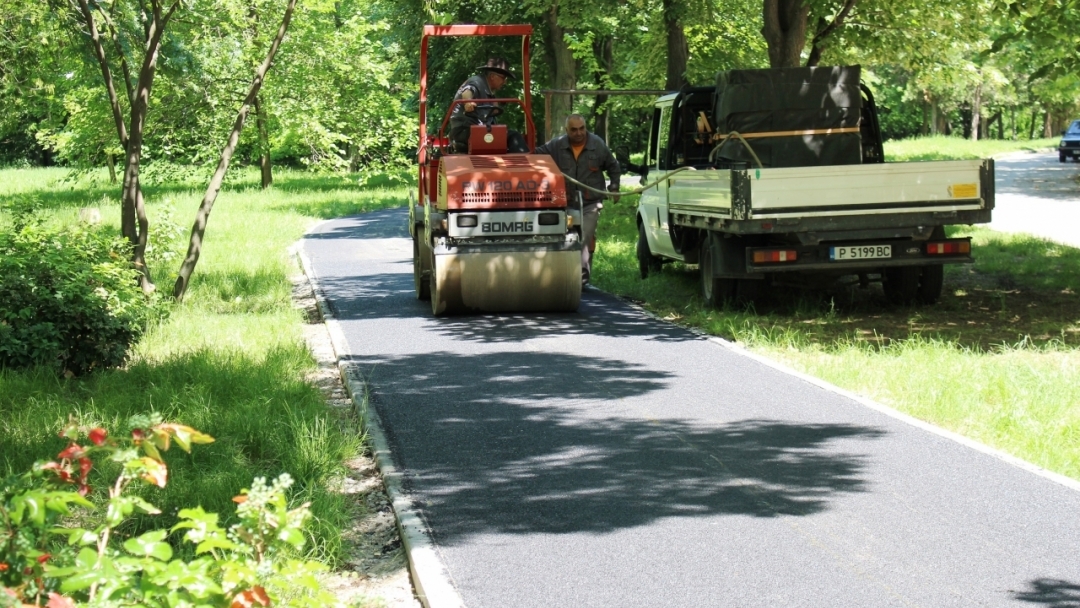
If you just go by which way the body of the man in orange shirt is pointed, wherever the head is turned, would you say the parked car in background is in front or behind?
behind

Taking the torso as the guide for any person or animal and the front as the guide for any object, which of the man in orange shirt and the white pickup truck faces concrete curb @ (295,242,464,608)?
the man in orange shirt

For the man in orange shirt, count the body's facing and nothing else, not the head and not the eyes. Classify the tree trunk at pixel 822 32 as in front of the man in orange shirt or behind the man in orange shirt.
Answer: behind

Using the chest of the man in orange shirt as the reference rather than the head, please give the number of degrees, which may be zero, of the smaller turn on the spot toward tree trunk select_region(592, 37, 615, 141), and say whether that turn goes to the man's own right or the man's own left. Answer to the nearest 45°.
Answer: approximately 180°

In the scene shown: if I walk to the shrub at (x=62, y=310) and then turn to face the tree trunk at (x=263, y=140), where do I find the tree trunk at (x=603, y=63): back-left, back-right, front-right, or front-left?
front-right

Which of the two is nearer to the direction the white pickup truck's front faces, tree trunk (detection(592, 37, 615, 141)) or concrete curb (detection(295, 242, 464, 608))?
the tree trunk

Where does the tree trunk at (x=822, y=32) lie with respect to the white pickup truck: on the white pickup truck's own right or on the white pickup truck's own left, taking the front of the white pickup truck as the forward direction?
on the white pickup truck's own right

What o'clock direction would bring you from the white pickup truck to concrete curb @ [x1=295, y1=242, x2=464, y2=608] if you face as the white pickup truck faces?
The concrete curb is roughly at 8 o'clock from the white pickup truck.

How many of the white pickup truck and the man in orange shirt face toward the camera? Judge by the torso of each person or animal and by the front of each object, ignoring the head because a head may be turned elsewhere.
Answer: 1

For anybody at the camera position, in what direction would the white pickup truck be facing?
facing away from the viewer and to the left of the viewer

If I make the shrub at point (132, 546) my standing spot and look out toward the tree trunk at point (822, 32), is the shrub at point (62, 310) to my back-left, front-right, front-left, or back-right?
front-left

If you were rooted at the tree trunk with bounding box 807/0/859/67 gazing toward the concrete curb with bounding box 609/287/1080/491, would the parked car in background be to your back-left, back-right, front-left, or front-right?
back-left

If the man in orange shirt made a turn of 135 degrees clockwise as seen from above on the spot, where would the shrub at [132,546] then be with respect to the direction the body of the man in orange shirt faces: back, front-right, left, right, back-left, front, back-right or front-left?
back-left

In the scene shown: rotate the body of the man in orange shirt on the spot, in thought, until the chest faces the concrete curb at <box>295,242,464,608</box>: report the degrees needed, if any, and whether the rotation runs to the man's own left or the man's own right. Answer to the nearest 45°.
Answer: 0° — they already face it

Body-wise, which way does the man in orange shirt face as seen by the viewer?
toward the camera

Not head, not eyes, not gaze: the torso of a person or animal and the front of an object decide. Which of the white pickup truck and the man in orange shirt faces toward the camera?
the man in orange shirt
